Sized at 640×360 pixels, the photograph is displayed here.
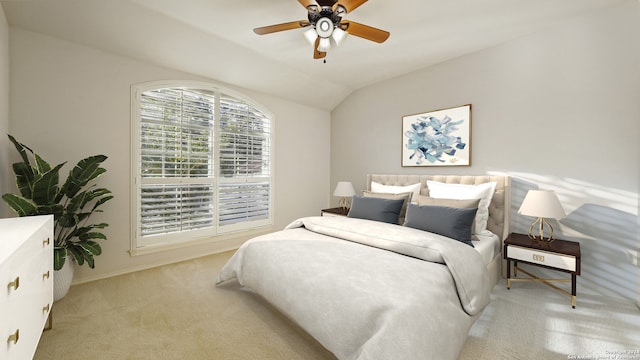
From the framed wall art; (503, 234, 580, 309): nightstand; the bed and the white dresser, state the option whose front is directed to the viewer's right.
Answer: the white dresser

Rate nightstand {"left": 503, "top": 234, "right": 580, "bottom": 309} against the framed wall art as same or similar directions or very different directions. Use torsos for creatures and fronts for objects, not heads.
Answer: same or similar directions

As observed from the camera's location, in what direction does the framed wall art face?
facing the viewer and to the left of the viewer

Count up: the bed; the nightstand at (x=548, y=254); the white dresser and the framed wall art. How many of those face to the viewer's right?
1

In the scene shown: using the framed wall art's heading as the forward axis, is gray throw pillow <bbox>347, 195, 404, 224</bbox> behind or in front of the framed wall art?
in front

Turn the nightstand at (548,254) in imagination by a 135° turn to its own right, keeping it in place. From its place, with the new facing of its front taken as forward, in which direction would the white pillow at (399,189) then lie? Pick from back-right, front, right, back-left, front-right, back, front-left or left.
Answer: left

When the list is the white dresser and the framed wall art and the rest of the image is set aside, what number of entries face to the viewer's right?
1

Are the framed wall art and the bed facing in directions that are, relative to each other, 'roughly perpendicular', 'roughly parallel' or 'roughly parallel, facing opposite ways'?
roughly parallel

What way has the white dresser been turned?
to the viewer's right

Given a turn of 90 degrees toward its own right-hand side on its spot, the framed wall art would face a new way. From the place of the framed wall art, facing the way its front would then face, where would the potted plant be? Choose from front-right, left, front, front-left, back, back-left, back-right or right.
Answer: left

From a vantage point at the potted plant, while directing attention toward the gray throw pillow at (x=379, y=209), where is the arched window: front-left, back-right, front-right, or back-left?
front-left

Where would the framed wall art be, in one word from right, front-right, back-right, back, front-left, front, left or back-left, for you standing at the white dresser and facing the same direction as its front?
front
